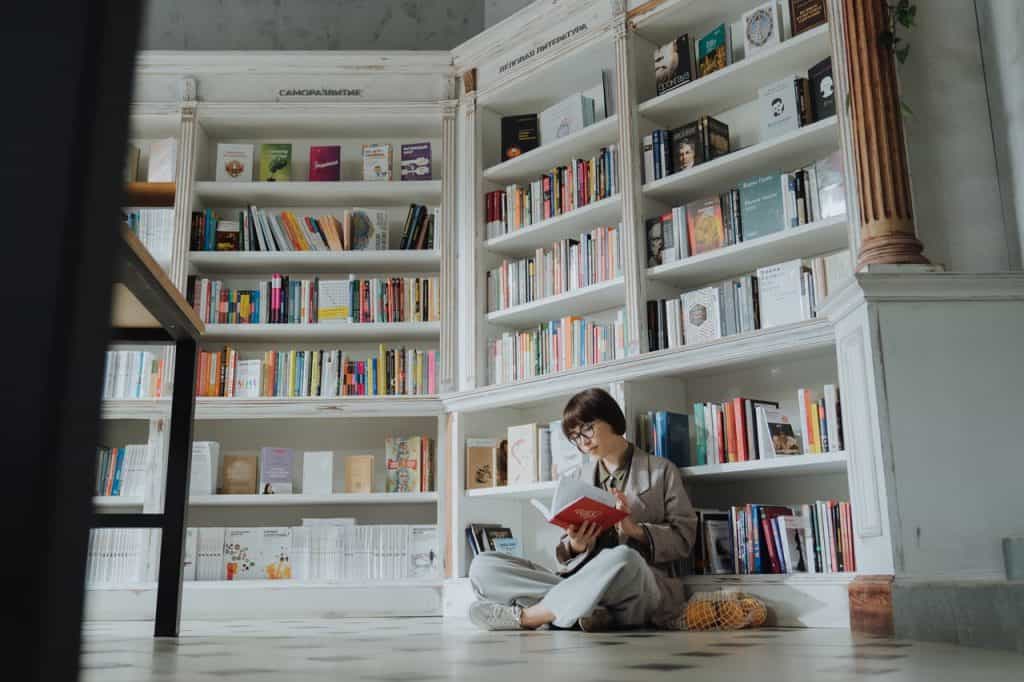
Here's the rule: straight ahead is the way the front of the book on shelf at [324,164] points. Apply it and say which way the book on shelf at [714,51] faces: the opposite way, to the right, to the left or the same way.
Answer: to the right

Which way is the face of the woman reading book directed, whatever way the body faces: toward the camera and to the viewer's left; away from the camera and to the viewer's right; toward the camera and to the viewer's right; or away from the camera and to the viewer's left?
toward the camera and to the viewer's left

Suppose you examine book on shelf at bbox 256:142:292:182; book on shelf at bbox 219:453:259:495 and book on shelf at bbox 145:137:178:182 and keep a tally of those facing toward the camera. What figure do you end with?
3

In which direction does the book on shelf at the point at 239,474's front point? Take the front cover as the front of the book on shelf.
toward the camera

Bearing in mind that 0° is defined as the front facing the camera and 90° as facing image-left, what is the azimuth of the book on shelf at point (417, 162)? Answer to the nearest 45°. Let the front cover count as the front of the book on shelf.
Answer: approximately 0°

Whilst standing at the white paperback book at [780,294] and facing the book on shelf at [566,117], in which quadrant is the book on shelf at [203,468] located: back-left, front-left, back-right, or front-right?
front-left

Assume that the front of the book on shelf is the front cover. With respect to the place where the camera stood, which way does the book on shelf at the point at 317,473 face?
facing the viewer

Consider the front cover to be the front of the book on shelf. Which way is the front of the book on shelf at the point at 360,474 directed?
toward the camera

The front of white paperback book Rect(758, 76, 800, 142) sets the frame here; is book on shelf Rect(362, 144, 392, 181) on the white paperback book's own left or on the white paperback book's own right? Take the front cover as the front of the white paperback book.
on the white paperback book's own right

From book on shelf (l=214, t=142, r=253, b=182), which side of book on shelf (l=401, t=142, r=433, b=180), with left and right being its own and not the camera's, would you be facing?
right

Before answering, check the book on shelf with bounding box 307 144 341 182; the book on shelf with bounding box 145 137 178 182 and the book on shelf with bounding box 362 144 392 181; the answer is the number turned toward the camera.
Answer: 3
